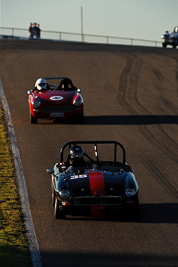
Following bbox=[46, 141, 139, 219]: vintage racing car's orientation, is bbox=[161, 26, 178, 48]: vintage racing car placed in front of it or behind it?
behind

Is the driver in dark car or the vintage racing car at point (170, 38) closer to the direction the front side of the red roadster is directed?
the driver in dark car

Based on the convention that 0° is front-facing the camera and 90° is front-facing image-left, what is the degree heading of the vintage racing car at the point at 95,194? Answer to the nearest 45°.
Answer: approximately 0°

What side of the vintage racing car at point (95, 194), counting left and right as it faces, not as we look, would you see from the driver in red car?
back

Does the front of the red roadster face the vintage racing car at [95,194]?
yes

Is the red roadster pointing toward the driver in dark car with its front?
yes

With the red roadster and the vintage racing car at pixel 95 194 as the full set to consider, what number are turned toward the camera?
2
